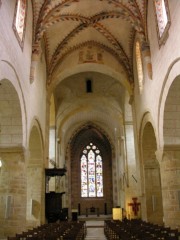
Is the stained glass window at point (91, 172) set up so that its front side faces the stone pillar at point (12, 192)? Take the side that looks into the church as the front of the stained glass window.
yes

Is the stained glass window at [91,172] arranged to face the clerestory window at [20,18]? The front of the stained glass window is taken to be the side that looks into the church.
yes

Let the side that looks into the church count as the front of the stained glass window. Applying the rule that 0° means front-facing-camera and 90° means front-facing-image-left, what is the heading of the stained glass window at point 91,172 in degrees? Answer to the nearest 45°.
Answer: approximately 0°

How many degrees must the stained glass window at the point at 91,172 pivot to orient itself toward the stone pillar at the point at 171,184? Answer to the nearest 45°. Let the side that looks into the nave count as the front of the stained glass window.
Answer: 0° — it already faces it
